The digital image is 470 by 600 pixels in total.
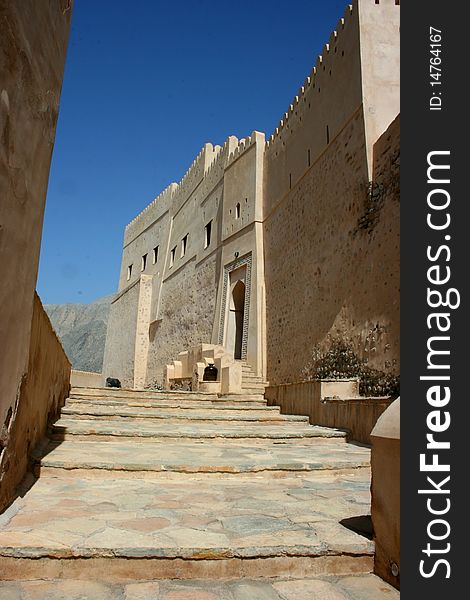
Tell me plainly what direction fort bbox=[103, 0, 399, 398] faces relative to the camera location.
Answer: facing the viewer and to the left of the viewer

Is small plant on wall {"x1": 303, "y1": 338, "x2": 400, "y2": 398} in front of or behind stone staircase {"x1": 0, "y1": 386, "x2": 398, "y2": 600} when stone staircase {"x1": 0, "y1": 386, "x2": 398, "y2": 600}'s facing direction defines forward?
behind

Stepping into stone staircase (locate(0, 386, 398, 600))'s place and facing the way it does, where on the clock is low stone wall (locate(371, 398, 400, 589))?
The low stone wall is roughly at 10 o'clock from the stone staircase.

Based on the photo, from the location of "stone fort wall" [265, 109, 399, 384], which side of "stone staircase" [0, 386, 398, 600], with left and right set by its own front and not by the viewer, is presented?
back

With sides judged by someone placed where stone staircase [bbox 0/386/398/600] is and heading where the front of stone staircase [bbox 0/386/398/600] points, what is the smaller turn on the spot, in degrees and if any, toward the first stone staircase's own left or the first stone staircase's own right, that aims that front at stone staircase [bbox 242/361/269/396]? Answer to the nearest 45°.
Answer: approximately 180°

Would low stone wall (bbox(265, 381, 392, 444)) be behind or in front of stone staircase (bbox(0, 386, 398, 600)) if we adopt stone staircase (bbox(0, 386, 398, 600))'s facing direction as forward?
behind

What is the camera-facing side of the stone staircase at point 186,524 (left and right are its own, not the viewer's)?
front

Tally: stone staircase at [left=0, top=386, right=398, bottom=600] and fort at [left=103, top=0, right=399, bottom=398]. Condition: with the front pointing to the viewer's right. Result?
0
